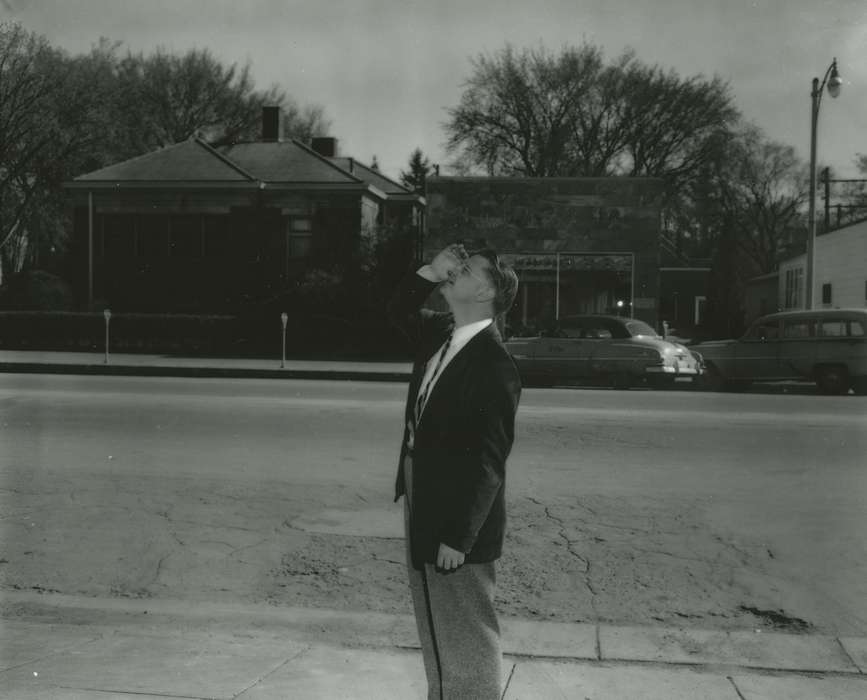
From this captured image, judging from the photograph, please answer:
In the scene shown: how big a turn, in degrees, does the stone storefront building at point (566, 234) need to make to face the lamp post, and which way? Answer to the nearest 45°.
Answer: approximately 45° to its left

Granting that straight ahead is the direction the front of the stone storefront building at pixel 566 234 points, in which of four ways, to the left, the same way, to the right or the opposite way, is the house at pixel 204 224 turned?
the same way

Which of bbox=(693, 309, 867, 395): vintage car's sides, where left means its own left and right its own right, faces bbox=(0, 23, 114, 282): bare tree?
front

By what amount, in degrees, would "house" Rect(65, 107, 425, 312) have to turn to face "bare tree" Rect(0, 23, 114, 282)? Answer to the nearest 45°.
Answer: approximately 135° to its right

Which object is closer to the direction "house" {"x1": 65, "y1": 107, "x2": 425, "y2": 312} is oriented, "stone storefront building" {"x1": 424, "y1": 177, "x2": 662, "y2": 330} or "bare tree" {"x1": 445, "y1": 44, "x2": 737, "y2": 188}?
the stone storefront building

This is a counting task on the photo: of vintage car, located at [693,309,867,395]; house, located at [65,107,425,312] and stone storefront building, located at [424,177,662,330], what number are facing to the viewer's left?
1

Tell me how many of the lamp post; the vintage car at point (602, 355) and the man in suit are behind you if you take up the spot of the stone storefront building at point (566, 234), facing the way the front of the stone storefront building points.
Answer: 0

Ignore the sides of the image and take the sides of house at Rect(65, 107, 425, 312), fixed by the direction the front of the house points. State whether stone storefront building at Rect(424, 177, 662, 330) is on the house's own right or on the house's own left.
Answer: on the house's own left

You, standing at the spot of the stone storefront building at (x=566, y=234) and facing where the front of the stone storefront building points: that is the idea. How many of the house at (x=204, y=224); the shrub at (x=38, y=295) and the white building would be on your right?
2

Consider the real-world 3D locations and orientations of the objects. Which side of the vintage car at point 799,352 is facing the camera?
left

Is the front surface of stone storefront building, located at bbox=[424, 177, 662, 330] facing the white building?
no

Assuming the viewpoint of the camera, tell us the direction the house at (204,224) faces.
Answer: facing the viewer

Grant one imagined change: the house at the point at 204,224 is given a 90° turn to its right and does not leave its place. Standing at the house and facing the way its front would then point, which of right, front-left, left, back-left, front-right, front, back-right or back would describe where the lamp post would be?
back-left

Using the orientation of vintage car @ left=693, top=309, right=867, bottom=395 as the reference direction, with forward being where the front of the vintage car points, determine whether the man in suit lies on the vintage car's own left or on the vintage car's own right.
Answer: on the vintage car's own left

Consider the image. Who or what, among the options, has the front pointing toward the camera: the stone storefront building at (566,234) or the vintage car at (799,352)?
the stone storefront building

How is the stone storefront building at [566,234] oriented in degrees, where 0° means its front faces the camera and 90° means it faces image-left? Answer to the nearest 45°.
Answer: approximately 0°

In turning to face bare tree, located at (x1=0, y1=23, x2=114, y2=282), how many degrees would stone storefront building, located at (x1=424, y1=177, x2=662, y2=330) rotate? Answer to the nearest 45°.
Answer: approximately 90° to its right
